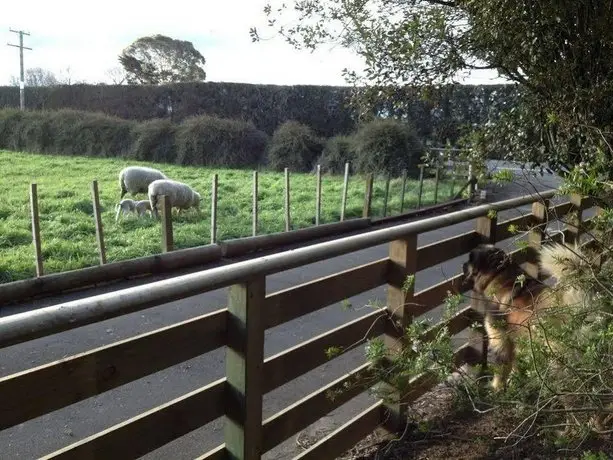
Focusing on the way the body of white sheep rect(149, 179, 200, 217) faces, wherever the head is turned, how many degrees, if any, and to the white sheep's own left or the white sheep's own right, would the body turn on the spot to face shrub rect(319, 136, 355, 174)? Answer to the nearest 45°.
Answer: approximately 45° to the white sheep's own left

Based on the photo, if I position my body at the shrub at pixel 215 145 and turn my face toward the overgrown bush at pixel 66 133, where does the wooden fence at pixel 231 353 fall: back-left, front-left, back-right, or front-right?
back-left

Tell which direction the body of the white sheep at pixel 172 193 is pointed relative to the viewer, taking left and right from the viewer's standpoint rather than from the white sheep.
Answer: facing to the right of the viewer

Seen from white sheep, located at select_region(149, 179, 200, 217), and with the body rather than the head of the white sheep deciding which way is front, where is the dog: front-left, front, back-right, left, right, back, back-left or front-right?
right

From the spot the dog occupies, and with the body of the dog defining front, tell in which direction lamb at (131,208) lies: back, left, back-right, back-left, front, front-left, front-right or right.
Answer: front-right

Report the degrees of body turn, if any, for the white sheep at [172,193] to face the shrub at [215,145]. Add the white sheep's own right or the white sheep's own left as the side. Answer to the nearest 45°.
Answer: approximately 90° to the white sheep's own left

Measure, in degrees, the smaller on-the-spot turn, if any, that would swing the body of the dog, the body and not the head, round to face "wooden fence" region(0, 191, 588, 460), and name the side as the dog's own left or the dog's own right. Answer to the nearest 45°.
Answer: approximately 45° to the dog's own left

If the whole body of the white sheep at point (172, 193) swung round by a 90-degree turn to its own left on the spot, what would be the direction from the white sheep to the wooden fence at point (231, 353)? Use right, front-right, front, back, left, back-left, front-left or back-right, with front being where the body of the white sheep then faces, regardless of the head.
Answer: back

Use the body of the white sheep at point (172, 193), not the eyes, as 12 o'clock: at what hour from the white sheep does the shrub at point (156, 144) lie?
The shrub is roughly at 9 o'clock from the white sheep.
